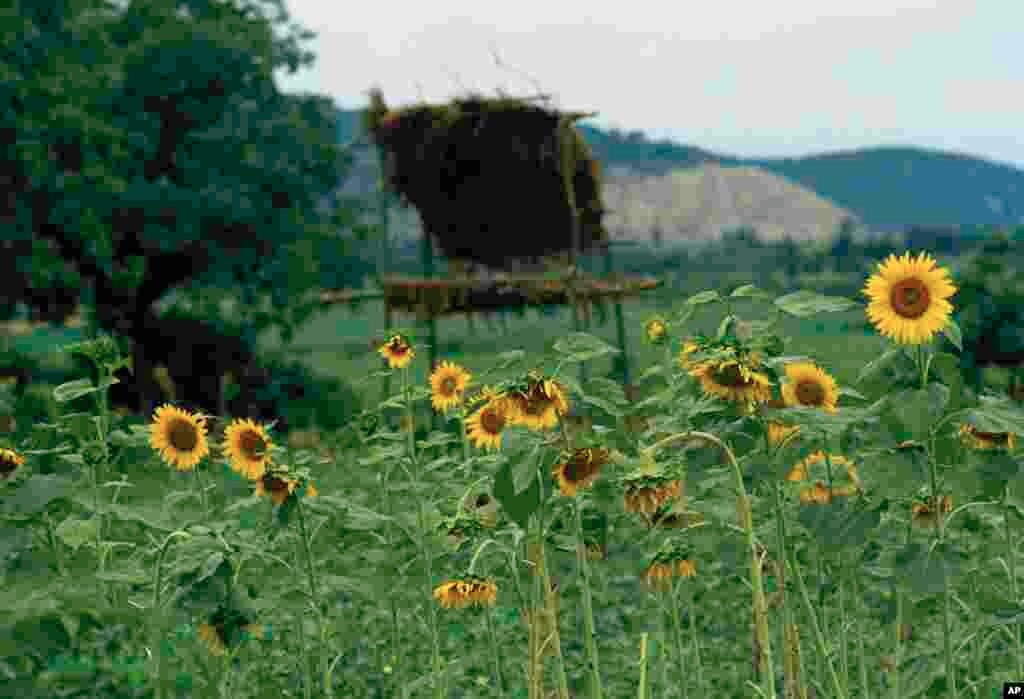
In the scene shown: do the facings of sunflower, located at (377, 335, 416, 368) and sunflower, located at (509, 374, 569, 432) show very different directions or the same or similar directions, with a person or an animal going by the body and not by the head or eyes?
same or similar directions

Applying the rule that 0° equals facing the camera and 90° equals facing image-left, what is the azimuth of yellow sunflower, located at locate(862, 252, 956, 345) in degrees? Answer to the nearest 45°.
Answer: approximately 0°

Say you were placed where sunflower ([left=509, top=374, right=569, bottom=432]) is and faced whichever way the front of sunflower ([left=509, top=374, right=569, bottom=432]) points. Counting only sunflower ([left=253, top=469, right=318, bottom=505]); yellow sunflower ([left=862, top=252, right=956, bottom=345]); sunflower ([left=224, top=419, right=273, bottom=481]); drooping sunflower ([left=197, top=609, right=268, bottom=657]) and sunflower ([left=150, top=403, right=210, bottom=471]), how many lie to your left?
1

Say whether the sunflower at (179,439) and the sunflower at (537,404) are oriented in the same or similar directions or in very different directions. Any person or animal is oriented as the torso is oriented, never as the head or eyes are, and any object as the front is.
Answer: same or similar directions

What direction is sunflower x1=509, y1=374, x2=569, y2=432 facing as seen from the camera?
toward the camera

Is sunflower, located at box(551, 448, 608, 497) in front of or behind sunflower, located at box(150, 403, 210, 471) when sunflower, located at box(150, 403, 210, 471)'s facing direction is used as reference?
in front

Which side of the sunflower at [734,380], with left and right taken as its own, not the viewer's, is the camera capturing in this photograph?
front

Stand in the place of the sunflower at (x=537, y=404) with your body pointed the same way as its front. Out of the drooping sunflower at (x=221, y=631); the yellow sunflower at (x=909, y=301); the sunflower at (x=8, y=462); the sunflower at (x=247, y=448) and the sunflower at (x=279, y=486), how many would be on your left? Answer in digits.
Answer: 1

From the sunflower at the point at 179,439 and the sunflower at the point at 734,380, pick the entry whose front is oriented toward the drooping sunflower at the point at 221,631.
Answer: the sunflower at the point at 179,439

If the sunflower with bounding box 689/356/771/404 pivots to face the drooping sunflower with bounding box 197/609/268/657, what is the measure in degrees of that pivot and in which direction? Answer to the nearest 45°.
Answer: approximately 90° to its right

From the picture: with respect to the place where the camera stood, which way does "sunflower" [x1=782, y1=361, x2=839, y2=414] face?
facing the viewer

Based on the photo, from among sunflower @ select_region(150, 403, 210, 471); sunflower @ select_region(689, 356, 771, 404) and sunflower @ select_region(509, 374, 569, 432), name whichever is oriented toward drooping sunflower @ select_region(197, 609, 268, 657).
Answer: sunflower @ select_region(150, 403, 210, 471)

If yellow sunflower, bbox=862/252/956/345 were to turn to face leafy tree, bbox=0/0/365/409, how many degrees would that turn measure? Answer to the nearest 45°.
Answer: approximately 135° to its right

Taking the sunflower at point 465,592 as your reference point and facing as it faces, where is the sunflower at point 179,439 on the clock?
the sunflower at point 179,439 is roughly at 4 o'clock from the sunflower at point 465,592.

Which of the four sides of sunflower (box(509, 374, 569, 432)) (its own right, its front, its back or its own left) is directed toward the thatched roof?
back
